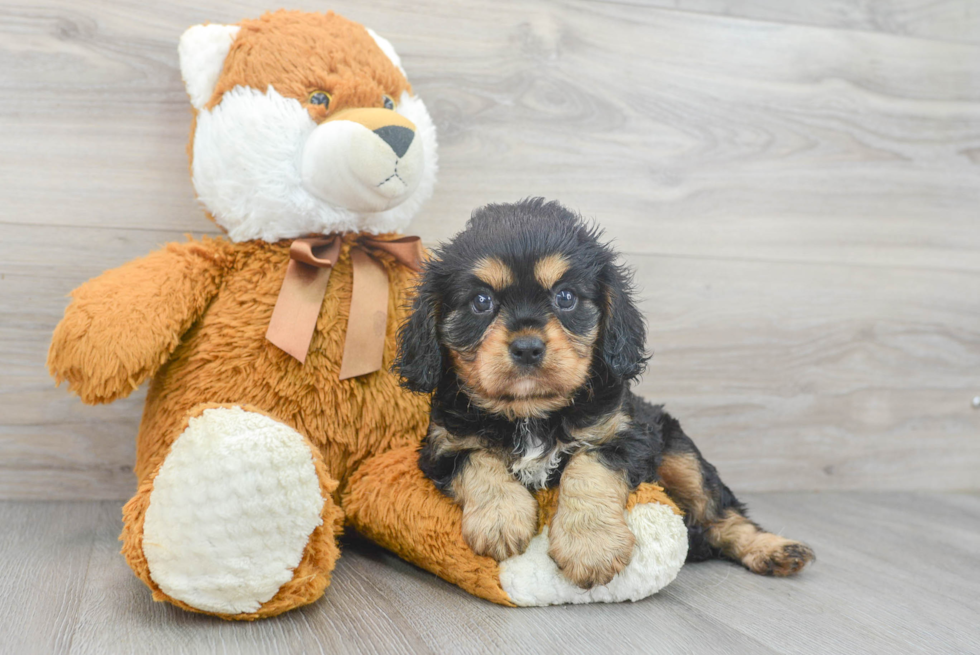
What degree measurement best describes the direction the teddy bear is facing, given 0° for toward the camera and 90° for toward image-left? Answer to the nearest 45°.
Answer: approximately 315°

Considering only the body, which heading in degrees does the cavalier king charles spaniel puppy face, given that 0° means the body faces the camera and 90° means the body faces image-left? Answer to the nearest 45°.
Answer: approximately 0°
